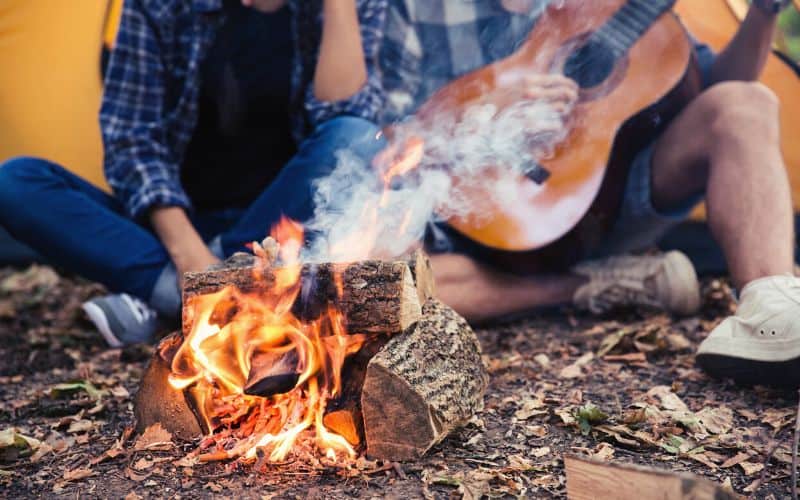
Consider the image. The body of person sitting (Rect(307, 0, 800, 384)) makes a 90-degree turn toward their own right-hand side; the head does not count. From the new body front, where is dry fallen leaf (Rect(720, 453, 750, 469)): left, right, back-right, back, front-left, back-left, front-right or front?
left

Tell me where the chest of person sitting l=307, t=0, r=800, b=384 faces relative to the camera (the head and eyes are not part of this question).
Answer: toward the camera

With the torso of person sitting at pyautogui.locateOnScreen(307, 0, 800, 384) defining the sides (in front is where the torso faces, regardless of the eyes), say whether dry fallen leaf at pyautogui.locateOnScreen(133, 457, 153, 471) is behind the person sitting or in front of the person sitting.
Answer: in front

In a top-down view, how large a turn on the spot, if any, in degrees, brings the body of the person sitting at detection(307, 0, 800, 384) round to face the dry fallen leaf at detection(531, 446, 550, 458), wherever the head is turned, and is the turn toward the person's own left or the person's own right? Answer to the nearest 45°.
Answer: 0° — they already face it

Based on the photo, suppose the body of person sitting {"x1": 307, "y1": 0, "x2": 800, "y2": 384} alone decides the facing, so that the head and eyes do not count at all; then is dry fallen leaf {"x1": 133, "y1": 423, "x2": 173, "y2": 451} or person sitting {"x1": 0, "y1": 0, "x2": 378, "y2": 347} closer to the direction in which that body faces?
the dry fallen leaf

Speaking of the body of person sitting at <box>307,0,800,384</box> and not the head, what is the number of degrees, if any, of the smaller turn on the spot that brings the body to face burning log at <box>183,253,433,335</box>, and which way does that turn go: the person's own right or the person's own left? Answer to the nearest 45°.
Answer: approximately 45° to the person's own right

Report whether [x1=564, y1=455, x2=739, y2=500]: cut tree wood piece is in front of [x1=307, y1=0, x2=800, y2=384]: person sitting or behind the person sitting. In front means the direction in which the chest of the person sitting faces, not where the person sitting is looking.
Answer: in front

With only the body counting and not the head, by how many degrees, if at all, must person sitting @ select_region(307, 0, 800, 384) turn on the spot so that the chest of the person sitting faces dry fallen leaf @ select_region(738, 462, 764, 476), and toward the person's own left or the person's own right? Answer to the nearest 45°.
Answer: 0° — they already face it

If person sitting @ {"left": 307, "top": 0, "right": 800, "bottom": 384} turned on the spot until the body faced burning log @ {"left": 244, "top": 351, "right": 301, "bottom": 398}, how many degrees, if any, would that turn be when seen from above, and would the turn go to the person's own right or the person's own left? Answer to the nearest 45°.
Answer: approximately 45° to the person's own right
